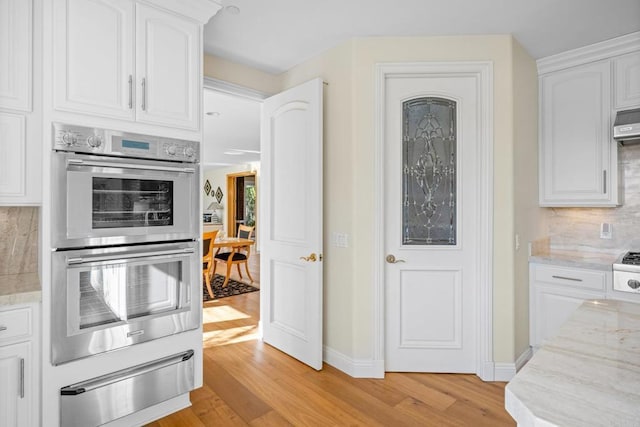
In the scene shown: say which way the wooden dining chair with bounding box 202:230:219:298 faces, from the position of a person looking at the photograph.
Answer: facing away from the viewer and to the right of the viewer

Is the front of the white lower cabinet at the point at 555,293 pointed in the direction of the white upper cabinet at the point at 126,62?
yes

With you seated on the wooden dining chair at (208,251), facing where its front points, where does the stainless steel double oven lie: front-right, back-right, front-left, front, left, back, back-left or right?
back-right

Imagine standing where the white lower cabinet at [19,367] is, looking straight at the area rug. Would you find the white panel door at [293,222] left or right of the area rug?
right

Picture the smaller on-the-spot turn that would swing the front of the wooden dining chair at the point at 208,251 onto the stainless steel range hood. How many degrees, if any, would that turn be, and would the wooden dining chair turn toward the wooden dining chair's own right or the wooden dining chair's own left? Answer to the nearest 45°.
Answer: approximately 90° to the wooden dining chair's own right

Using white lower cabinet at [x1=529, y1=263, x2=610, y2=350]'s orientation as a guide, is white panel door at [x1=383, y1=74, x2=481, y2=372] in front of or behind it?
in front

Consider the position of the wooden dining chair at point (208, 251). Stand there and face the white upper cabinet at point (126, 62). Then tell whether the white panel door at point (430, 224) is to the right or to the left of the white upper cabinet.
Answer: left

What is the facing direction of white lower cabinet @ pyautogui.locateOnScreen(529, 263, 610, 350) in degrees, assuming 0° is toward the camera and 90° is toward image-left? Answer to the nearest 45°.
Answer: approximately 45°

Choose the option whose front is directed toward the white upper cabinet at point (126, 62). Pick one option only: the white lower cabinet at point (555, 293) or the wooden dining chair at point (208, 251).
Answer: the white lower cabinet

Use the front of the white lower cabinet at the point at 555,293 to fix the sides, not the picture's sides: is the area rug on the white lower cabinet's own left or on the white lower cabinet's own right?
on the white lower cabinet's own right

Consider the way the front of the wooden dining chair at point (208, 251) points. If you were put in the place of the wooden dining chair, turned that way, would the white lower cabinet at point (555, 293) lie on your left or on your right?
on your right

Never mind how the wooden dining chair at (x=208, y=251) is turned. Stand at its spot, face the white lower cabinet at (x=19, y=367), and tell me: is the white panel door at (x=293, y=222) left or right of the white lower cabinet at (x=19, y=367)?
left
